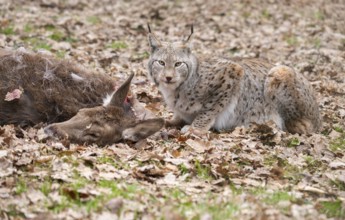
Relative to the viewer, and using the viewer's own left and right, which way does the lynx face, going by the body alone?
facing to the left of the viewer

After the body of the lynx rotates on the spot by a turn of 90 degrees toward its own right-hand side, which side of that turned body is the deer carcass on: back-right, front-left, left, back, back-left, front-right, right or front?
back-left
